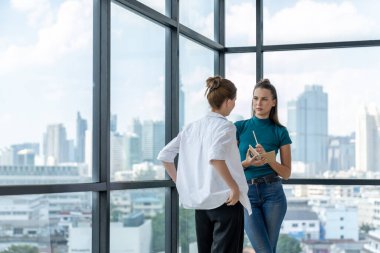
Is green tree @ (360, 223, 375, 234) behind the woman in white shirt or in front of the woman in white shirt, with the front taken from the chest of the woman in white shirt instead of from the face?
in front

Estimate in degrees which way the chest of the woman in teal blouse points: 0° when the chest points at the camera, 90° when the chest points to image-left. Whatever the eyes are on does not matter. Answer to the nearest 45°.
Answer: approximately 45°

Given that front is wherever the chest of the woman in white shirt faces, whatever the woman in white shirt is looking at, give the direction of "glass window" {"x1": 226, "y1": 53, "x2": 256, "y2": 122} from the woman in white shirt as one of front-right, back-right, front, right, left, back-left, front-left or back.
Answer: front-left

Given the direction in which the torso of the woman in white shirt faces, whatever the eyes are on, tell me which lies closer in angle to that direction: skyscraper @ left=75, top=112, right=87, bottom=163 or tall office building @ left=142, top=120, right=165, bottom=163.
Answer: the tall office building

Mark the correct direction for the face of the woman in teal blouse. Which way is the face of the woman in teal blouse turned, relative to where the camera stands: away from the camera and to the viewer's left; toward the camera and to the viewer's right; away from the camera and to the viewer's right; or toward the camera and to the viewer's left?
toward the camera and to the viewer's left

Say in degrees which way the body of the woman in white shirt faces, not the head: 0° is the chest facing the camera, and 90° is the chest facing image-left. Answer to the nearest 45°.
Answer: approximately 225°

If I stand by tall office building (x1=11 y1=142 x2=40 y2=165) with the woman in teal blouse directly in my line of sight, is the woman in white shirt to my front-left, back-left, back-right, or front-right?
front-right

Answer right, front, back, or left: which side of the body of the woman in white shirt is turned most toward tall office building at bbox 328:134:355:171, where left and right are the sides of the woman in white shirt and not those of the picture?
front

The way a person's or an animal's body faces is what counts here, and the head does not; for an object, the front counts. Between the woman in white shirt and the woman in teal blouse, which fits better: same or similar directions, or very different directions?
very different directions

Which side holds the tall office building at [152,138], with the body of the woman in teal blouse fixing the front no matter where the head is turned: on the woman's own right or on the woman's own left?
on the woman's own right
